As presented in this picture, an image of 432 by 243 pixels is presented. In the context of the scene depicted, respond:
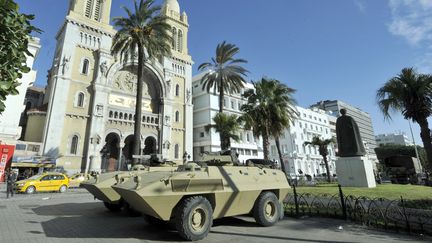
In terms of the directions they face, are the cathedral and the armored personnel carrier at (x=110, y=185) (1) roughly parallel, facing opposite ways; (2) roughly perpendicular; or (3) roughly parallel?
roughly perpendicular

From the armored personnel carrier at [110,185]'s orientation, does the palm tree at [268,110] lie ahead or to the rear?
to the rear

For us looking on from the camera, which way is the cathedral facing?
facing the viewer and to the right of the viewer

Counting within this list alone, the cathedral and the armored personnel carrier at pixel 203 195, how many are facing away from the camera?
0
